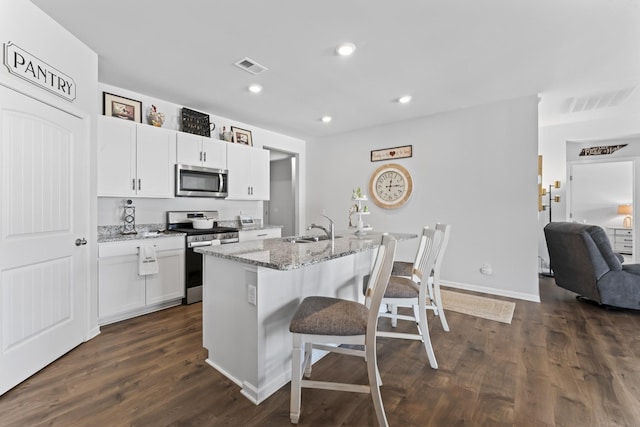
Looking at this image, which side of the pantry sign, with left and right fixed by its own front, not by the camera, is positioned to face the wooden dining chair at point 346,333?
front

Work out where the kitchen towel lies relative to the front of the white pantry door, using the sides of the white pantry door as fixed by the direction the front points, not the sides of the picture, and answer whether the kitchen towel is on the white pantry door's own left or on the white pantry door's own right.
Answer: on the white pantry door's own left

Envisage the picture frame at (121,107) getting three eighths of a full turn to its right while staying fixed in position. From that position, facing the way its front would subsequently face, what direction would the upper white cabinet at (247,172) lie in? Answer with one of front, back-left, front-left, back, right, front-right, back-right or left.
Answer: back

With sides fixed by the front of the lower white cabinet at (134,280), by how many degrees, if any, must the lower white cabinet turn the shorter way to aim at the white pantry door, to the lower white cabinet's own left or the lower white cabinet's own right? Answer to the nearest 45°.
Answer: approximately 90° to the lower white cabinet's own right

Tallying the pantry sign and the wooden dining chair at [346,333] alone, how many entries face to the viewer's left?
1

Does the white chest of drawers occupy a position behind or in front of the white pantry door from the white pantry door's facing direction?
in front

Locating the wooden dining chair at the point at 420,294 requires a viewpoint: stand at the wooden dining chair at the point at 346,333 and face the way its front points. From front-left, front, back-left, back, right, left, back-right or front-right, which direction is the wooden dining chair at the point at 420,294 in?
back-right

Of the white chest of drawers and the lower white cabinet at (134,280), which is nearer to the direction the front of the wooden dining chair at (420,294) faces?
the lower white cabinet

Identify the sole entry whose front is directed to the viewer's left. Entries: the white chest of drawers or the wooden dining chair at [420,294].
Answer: the wooden dining chair

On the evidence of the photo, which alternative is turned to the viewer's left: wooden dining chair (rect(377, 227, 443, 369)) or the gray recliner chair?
the wooden dining chair

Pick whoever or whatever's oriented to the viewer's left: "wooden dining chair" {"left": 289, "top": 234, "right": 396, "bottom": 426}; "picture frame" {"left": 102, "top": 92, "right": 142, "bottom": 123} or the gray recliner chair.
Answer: the wooden dining chair
